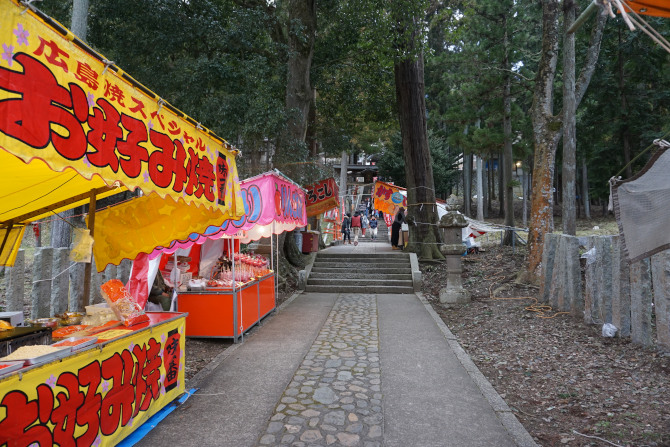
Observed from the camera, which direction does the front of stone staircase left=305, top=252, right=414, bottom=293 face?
facing the viewer

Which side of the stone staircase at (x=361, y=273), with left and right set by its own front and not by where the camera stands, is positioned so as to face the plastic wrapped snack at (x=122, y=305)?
front

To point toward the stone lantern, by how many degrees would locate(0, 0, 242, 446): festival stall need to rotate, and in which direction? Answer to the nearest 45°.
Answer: approximately 90° to its left

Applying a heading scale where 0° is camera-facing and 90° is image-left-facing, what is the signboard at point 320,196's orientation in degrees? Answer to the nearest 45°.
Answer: approximately 315°

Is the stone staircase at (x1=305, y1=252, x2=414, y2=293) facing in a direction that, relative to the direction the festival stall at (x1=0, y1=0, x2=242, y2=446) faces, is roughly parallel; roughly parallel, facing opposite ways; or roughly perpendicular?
roughly perpendicular

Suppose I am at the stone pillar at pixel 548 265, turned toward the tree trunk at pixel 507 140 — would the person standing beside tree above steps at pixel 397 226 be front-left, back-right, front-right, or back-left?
front-left

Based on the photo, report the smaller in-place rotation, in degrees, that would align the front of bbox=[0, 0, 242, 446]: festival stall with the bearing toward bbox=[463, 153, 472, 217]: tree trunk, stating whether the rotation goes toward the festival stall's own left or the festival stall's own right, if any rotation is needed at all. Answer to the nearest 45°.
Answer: approximately 90° to the festival stall's own left

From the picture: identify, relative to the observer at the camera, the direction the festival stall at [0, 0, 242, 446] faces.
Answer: facing the viewer and to the right of the viewer

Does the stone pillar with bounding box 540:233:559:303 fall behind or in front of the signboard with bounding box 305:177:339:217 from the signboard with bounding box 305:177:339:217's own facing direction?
in front

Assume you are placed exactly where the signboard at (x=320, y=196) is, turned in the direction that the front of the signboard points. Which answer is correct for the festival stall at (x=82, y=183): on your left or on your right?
on your right

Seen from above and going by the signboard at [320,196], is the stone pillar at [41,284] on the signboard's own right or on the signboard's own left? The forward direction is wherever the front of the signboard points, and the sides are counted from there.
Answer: on the signboard's own right

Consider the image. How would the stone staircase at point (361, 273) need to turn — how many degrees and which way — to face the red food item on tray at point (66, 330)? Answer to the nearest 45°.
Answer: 0° — it already faces it

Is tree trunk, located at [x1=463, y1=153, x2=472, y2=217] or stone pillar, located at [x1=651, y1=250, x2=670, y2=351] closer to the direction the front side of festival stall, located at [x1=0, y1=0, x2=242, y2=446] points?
the stone pillar

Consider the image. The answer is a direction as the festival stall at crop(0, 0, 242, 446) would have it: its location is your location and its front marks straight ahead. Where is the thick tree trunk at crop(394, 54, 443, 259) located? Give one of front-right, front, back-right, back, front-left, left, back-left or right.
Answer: left
